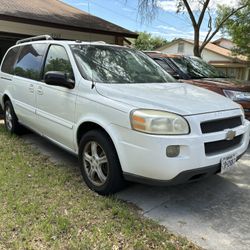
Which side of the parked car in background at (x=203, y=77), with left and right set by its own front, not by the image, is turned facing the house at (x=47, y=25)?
back

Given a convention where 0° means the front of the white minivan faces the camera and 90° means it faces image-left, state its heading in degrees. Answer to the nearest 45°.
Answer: approximately 315°

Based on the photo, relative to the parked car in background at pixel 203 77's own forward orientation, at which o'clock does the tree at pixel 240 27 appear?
The tree is roughly at 8 o'clock from the parked car in background.

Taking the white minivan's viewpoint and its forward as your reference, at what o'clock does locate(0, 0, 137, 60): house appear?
The house is roughly at 7 o'clock from the white minivan.

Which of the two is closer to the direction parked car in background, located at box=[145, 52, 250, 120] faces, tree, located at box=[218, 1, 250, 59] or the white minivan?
the white minivan

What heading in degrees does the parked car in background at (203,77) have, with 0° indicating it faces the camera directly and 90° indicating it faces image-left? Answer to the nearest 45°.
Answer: approximately 315°

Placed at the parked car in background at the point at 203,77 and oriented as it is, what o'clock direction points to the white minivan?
The white minivan is roughly at 2 o'clock from the parked car in background.

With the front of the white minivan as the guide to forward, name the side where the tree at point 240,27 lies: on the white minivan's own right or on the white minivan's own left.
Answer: on the white minivan's own left

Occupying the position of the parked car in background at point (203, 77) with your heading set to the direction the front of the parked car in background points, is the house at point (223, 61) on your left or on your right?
on your left
